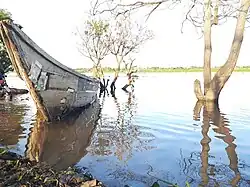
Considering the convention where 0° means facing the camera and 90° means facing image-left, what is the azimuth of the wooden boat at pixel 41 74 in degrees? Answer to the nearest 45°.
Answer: approximately 45°
